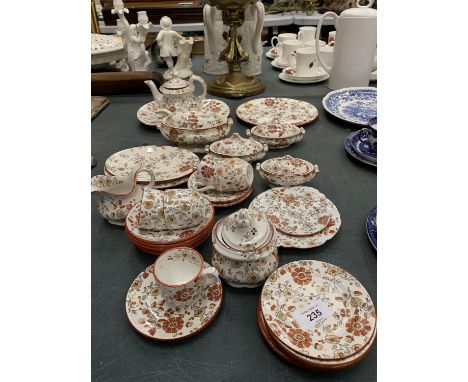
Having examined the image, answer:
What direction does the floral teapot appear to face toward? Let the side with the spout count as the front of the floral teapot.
to the viewer's left

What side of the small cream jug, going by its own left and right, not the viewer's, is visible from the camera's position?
left

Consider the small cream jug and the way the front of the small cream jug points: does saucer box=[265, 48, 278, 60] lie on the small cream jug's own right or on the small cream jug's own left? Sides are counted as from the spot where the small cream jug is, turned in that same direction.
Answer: on the small cream jug's own right

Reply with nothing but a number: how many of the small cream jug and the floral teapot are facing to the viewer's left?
2
